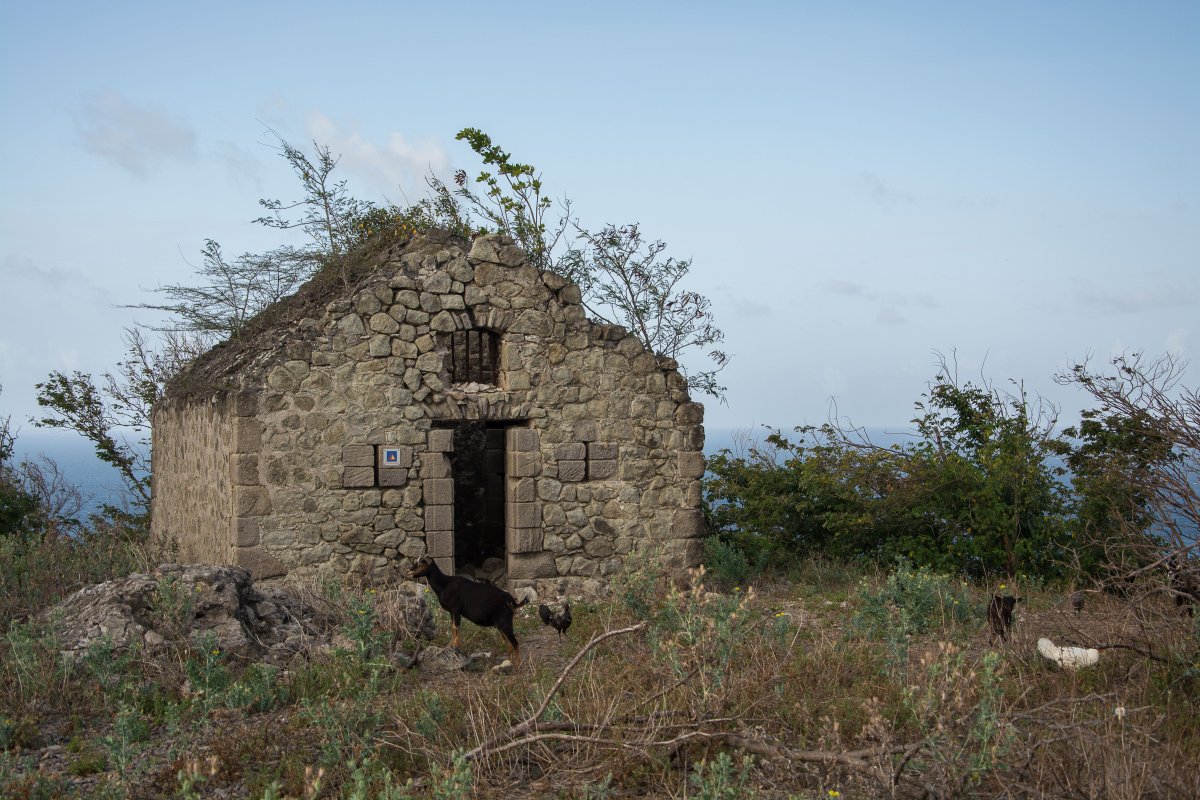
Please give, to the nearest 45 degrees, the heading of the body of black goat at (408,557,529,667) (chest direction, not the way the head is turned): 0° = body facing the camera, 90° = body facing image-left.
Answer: approximately 90°

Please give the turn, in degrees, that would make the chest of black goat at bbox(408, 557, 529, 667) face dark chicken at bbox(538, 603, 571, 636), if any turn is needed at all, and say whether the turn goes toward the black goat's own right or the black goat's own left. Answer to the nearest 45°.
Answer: approximately 135° to the black goat's own right

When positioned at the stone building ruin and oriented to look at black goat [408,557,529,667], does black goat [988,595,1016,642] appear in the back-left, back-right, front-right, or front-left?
front-left

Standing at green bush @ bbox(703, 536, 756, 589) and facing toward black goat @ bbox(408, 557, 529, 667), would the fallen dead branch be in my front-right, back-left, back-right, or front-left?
front-left

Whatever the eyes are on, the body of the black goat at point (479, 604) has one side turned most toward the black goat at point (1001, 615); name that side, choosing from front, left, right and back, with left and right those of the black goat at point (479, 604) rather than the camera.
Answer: back

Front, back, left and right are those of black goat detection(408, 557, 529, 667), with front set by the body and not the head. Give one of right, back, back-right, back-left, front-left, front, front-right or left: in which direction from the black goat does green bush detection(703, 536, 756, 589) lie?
back-right

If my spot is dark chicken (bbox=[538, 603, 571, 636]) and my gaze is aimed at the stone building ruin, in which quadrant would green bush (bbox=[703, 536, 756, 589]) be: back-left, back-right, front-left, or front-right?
front-right

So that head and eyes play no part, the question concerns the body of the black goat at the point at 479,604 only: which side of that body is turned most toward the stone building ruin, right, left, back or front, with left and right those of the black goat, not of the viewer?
right

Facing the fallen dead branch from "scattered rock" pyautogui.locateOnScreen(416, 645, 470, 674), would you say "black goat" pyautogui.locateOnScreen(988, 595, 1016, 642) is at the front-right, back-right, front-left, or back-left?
front-left

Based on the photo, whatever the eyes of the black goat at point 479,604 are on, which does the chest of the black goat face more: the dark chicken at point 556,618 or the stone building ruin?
the stone building ruin
